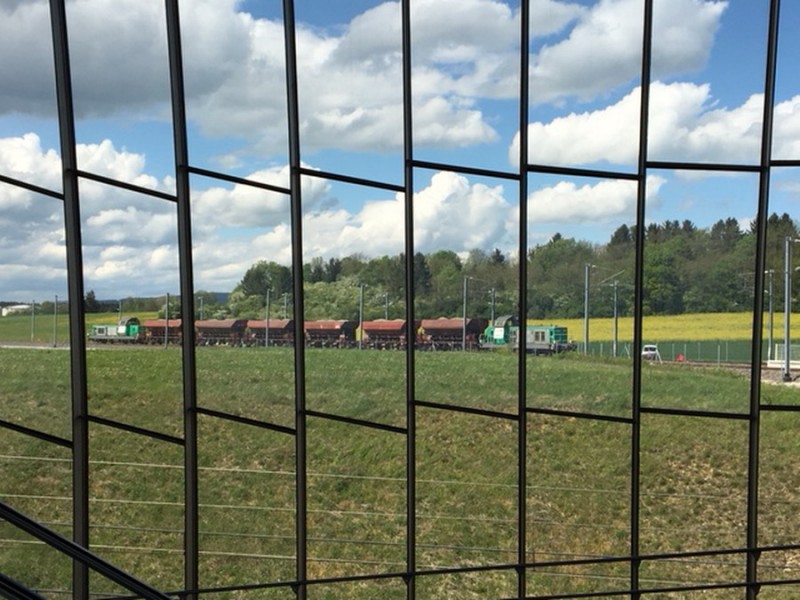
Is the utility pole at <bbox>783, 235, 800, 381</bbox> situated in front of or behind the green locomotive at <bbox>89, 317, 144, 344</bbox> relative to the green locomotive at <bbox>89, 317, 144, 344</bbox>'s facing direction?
behind

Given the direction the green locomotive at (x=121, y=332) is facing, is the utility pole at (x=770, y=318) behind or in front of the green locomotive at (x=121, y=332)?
behind

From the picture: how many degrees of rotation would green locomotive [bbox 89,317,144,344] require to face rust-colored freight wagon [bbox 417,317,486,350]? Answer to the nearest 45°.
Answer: approximately 180°

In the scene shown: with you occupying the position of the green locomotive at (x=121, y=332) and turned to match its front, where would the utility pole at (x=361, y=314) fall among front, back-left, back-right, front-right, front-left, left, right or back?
back

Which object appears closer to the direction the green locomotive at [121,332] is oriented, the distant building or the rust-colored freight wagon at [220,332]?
the distant building

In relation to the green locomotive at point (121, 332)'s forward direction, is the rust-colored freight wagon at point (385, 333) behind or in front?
behind

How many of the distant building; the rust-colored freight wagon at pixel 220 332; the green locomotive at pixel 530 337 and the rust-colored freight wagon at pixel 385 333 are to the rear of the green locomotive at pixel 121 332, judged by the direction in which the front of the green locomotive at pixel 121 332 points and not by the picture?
3

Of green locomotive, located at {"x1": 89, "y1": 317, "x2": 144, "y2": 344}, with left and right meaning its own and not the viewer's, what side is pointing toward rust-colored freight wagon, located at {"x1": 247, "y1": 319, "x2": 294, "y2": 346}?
back

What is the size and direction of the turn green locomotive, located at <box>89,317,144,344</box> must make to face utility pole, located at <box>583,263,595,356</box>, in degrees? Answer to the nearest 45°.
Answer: approximately 180°

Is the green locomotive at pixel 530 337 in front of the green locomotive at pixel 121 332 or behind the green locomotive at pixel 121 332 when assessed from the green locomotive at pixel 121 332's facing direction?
behind

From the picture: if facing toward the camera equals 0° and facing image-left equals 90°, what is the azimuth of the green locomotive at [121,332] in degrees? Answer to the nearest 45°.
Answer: approximately 90°

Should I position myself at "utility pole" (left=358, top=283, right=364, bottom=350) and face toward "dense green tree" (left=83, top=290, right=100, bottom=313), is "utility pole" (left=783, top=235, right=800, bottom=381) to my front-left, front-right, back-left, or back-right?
back-left

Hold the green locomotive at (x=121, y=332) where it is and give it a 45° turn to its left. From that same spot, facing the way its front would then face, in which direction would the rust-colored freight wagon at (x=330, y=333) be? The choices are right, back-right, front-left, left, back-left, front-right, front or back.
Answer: back-left
